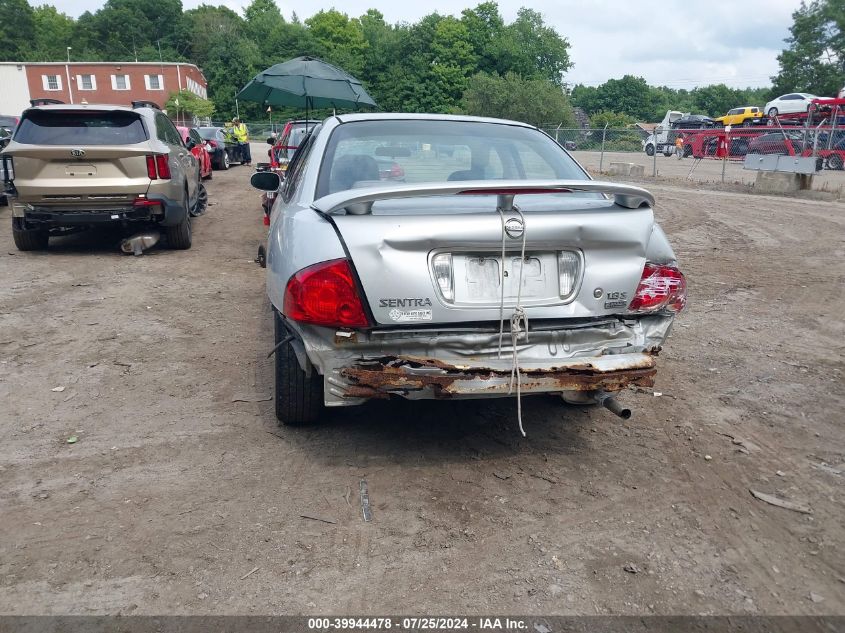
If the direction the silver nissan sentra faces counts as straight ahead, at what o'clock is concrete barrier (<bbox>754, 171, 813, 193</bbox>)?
The concrete barrier is roughly at 1 o'clock from the silver nissan sentra.

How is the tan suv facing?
away from the camera

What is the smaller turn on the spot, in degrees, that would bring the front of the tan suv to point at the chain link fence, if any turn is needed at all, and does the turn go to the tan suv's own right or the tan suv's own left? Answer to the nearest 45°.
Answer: approximately 45° to the tan suv's own right

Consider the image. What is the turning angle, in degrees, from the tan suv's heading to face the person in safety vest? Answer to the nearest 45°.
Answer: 0° — it already faces them

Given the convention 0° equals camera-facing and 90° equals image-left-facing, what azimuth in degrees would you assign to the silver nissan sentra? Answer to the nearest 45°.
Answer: approximately 180°

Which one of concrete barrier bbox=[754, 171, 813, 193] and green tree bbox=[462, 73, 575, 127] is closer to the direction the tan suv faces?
the green tree

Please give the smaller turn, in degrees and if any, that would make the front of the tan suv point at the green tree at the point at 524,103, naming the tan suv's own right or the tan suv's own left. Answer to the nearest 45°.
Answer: approximately 45° to the tan suv's own right

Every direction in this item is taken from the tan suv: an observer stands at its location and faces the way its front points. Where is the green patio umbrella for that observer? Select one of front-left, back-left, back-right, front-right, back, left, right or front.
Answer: front-right

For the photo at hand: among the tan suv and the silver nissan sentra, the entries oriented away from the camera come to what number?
2
